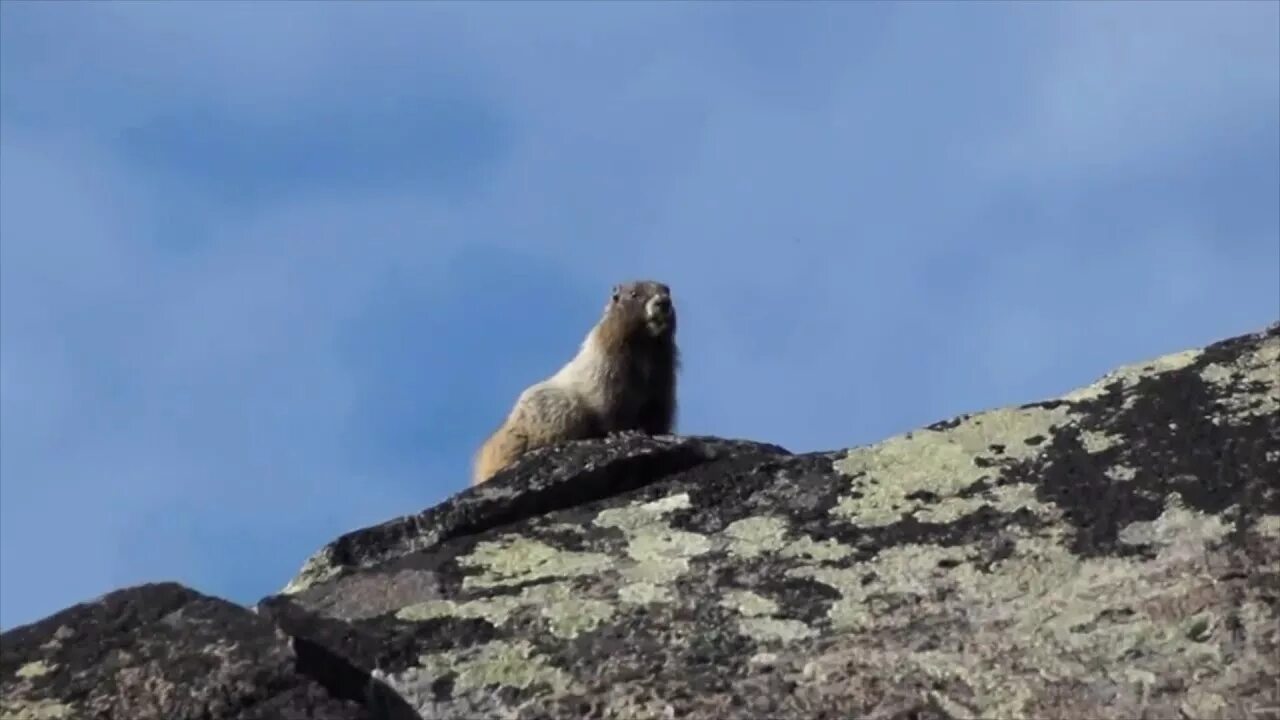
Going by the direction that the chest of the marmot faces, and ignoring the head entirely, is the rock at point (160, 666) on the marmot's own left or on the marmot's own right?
on the marmot's own right

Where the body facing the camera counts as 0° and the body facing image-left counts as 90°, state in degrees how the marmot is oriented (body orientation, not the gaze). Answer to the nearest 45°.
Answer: approximately 315°
